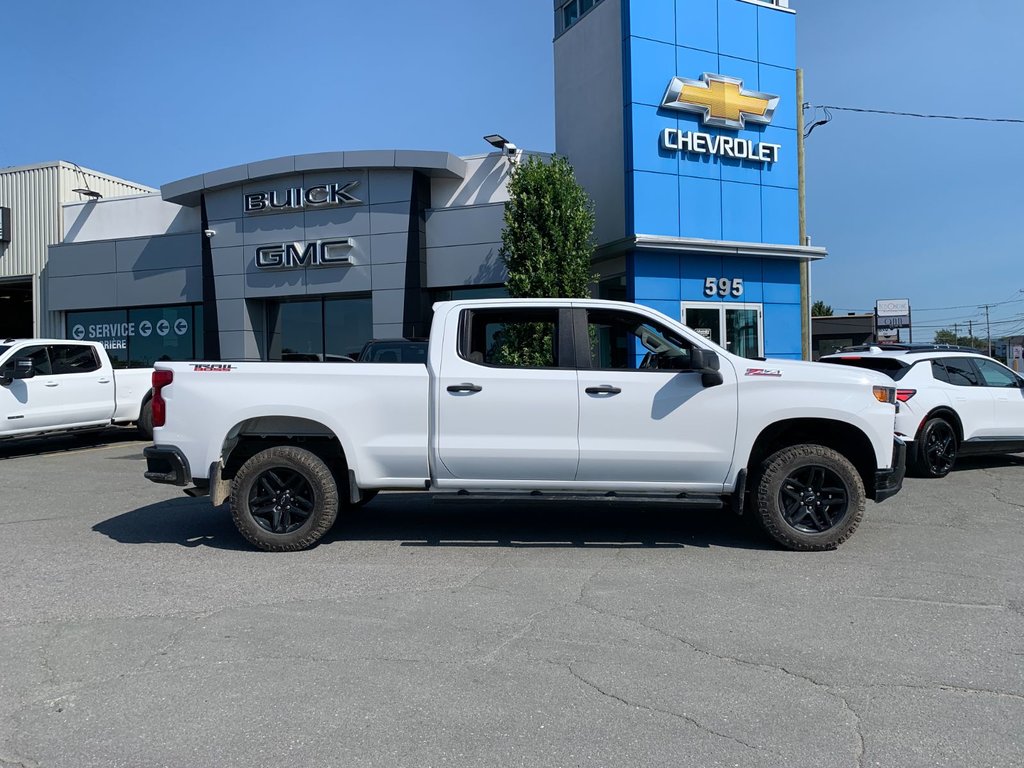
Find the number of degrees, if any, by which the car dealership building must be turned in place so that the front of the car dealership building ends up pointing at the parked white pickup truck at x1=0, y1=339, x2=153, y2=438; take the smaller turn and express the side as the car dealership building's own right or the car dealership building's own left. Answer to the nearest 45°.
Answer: approximately 45° to the car dealership building's own right

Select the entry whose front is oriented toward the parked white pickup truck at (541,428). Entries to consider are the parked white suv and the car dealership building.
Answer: the car dealership building

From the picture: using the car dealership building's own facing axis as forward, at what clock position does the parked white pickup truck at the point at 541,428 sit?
The parked white pickup truck is roughly at 12 o'clock from the car dealership building.

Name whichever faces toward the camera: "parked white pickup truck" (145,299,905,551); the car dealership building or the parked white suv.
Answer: the car dealership building

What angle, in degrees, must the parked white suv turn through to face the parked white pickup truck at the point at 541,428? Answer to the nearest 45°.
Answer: approximately 180°

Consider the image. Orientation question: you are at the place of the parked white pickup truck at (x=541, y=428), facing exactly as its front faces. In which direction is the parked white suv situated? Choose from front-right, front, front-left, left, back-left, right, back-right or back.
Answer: front-left

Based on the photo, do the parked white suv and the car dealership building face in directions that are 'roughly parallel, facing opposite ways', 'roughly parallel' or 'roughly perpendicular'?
roughly perpendicular

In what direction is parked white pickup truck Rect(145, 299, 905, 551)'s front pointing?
to the viewer's right

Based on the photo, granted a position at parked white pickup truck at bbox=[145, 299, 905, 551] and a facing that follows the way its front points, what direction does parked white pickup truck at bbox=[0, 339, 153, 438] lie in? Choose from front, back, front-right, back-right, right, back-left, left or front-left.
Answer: back-left

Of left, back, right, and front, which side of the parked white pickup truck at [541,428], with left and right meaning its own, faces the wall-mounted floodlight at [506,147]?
left

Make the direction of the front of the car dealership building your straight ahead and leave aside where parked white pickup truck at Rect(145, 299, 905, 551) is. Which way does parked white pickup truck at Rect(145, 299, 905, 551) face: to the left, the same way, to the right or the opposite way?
to the left

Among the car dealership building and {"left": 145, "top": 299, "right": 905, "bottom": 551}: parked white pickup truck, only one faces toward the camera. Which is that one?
the car dealership building

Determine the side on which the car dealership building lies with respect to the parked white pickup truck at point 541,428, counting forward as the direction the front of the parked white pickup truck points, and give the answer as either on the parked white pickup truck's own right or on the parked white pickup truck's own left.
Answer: on the parked white pickup truck's own left

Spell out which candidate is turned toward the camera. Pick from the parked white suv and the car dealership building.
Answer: the car dealership building

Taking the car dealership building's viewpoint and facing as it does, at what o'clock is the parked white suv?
The parked white suv is roughly at 11 o'clock from the car dealership building.

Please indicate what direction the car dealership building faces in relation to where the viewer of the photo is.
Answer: facing the viewer
